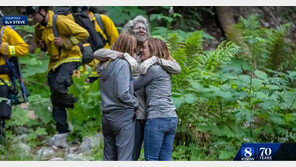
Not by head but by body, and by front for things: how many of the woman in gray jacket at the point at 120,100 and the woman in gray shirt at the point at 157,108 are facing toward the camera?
0

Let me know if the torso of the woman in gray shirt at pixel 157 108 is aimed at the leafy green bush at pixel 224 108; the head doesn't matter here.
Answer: no

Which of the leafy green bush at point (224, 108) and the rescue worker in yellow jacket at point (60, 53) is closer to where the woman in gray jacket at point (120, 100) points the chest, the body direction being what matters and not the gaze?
the leafy green bush

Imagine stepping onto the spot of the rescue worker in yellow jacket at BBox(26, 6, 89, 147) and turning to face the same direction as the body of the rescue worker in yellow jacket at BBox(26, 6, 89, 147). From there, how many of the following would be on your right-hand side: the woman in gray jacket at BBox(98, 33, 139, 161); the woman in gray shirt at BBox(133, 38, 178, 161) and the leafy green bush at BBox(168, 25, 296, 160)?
0

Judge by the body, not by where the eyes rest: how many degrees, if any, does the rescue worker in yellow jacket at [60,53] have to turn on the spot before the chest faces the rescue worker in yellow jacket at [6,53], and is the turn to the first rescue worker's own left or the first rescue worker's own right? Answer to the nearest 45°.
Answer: approximately 45° to the first rescue worker's own right

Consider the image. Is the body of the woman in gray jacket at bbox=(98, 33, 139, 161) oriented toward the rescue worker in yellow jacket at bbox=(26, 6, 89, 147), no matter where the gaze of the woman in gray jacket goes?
no

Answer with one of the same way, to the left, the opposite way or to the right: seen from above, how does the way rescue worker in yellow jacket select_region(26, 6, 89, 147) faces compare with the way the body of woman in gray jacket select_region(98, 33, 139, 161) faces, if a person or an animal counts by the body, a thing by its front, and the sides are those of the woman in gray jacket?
the opposite way

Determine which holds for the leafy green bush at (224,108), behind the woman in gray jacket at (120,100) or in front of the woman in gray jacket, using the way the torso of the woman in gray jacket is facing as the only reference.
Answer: in front

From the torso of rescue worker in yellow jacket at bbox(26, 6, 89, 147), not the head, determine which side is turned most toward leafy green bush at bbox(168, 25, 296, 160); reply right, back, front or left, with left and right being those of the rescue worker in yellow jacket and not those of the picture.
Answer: back

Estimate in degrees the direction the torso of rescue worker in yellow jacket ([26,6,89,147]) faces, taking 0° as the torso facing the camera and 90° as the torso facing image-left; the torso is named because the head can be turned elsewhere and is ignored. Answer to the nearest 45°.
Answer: approximately 45°

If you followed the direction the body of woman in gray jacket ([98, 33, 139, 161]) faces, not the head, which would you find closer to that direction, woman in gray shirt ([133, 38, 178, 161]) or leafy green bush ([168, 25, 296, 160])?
the leafy green bush

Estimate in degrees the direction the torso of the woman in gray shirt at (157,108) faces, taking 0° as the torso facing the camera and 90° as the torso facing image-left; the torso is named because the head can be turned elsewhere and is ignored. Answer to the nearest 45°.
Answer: approximately 135°
